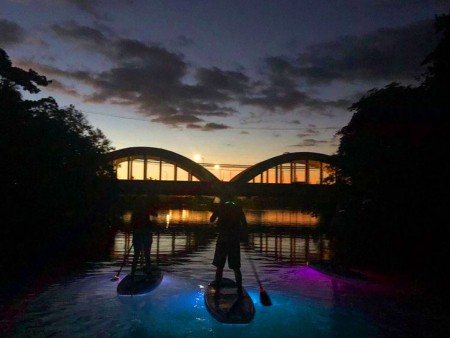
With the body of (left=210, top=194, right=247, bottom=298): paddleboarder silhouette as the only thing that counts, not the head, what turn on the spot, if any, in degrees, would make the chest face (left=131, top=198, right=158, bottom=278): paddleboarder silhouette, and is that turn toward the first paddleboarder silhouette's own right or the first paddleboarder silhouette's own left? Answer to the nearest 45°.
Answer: approximately 45° to the first paddleboarder silhouette's own left

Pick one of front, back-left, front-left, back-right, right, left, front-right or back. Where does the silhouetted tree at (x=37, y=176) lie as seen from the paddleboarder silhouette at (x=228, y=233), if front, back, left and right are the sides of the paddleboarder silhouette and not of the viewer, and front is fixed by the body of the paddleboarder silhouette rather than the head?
front-left

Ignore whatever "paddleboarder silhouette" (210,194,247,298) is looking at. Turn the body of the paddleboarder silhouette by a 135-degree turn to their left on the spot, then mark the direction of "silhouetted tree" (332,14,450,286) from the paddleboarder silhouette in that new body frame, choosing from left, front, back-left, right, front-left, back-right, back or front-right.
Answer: back

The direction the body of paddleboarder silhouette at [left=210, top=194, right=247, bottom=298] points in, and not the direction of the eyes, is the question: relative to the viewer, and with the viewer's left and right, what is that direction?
facing away from the viewer

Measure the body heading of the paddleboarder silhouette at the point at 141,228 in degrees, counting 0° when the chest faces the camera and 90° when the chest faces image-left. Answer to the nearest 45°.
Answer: approximately 180°

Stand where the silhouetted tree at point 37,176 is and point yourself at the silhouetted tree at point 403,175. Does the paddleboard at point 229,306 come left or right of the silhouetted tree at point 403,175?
right

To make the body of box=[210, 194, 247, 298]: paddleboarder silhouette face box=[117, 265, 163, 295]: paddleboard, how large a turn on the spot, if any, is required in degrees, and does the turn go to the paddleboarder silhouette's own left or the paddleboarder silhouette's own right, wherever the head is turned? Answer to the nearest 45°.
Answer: approximately 45° to the paddleboarder silhouette's own left

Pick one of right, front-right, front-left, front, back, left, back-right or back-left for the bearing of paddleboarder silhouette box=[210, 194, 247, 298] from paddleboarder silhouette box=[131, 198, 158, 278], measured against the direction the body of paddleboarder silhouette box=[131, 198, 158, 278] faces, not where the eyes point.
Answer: back-right

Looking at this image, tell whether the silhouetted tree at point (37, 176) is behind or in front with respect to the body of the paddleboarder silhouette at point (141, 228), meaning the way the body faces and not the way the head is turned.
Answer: in front

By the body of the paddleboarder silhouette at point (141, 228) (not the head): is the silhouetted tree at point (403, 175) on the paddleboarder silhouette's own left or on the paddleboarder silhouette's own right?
on the paddleboarder silhouette's own right

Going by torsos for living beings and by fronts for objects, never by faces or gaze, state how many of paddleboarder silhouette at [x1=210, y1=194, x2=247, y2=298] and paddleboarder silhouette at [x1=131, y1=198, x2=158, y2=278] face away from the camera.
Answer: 2
